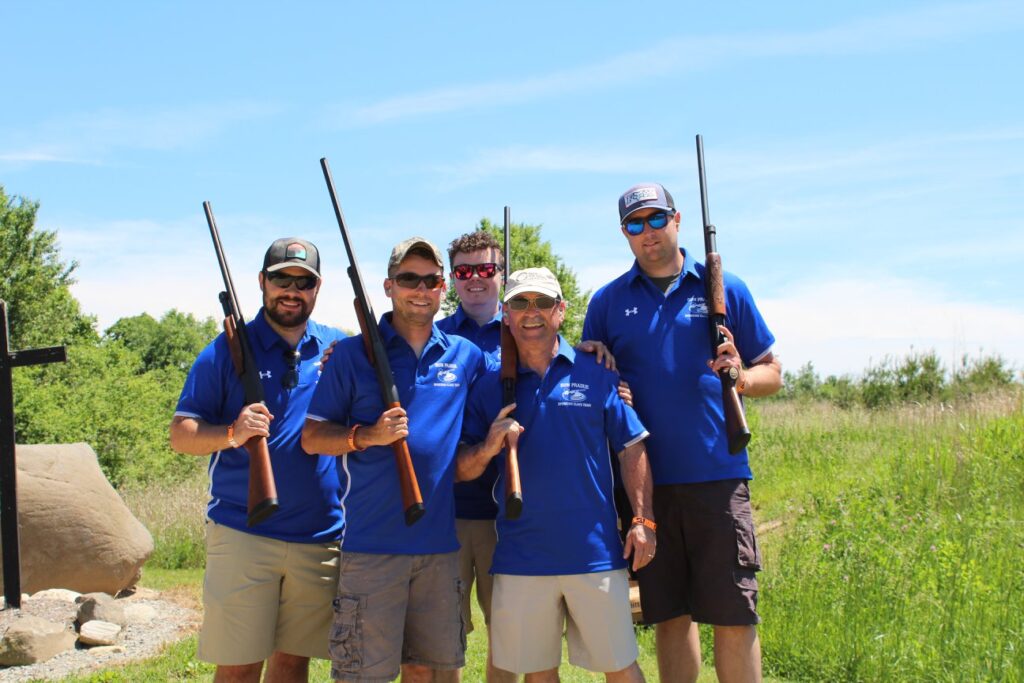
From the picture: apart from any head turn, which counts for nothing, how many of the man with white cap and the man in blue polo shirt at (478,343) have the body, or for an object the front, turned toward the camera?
2

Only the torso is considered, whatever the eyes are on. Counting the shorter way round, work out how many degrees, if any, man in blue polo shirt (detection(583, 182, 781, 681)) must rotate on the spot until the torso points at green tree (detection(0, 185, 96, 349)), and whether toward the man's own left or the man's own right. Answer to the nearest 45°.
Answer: approximately 135° to the man's own right

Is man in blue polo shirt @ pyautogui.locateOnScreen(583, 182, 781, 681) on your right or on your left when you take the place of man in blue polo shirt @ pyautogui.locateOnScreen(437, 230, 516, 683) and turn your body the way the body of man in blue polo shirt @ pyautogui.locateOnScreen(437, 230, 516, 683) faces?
on your left

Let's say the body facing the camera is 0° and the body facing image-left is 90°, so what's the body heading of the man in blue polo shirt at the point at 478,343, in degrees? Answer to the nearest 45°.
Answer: approximately 0°

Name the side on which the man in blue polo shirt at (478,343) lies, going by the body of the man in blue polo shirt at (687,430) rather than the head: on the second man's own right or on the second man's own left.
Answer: on the second man's own right

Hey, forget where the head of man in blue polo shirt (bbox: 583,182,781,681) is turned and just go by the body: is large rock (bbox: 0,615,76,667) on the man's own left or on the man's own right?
on the man's own right

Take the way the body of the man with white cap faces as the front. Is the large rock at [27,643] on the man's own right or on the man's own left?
on the man's own right

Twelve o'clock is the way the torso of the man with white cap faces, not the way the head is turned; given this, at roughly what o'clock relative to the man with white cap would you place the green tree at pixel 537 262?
The green tree is roughly at 6 o'clock from the man with white cap.

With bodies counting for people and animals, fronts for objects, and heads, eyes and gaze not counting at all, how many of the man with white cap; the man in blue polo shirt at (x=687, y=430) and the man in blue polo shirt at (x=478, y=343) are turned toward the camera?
3

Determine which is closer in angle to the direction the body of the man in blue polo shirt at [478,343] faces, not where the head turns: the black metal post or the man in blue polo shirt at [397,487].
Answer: the man in blue polo shirt

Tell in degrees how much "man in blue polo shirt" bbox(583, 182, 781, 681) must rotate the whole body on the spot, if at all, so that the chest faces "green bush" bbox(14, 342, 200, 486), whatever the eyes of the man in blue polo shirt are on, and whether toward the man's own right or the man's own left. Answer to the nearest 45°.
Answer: approximately 135° to the man's own right

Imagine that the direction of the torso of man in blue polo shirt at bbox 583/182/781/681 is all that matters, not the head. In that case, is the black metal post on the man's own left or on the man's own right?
on the man's own right
